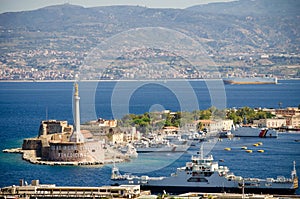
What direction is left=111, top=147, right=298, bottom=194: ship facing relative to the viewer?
to the viewer's left

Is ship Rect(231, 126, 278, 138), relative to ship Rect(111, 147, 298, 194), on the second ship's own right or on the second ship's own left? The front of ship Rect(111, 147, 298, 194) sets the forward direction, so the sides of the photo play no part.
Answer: on the second ship's own right

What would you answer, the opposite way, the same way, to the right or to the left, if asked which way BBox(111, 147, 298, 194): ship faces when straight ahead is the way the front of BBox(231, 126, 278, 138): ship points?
the opposite way

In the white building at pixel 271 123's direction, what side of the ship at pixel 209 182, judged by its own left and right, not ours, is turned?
right

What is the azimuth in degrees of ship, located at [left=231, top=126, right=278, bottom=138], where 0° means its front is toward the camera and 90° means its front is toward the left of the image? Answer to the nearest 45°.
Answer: approximately 270°

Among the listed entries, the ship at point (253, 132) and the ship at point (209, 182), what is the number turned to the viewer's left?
1

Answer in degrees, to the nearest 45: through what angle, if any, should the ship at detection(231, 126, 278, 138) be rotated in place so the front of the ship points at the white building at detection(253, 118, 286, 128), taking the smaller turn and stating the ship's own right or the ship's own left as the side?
approximately 90° to the ship's own left

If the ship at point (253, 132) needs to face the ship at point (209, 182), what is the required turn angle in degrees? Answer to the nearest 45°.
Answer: approximately 90° to its right
